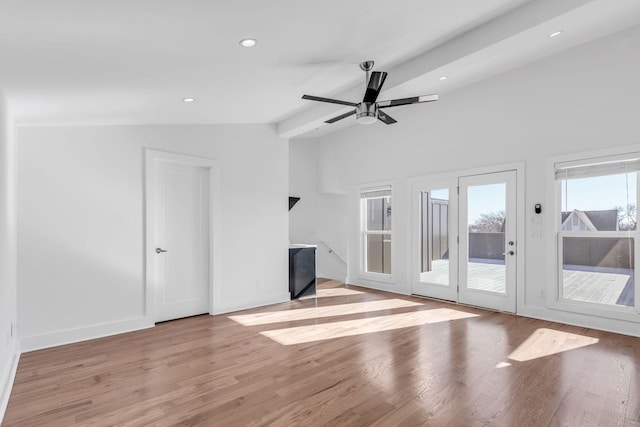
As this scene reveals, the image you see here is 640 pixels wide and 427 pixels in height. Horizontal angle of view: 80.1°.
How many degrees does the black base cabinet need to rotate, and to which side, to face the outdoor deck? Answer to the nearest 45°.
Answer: approximately 45° to its left

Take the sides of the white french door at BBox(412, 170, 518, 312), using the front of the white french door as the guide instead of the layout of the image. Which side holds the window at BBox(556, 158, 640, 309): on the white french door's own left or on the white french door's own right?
on the white french door's own left
